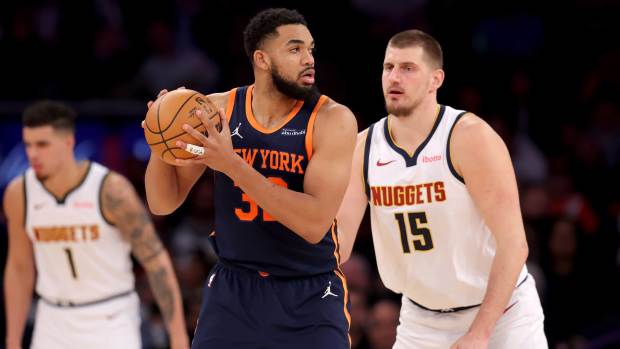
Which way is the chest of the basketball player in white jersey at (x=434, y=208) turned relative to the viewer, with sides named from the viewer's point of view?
facing the viewer and to the left of the viewer

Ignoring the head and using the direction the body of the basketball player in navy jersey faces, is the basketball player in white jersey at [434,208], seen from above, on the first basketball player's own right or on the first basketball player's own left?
on the first basketball player's own left

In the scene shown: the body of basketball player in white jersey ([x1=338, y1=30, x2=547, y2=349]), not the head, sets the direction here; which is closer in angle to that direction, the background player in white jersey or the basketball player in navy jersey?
the basketball player in navy jersey

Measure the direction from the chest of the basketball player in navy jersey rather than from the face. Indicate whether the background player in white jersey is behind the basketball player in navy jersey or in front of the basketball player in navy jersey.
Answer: behind

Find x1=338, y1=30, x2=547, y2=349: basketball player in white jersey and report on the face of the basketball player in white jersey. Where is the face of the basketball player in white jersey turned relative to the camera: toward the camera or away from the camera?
toward the camera

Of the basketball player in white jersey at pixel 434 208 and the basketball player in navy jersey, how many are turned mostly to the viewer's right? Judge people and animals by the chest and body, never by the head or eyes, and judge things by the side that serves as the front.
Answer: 0

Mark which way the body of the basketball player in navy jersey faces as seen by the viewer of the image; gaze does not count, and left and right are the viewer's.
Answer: facing the viewer

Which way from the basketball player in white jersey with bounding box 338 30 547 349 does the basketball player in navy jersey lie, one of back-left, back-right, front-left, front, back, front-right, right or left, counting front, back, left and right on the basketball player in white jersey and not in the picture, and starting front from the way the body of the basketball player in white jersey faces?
front
